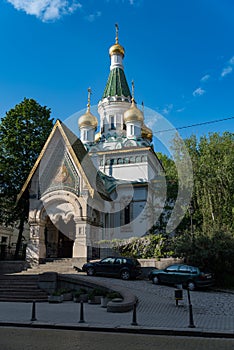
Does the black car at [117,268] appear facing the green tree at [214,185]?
no

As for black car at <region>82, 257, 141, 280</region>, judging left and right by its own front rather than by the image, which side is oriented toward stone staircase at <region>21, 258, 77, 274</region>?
front

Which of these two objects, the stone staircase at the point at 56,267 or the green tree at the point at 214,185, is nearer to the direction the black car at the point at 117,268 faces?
the stone staircase

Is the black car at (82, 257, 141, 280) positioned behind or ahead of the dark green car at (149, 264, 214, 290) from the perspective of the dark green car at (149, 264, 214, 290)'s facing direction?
ahead

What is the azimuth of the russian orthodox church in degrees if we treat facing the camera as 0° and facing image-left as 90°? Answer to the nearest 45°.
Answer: approximately 45°

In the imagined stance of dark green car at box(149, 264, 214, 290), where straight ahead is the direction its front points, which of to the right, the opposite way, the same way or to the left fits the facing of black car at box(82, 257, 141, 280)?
the same way

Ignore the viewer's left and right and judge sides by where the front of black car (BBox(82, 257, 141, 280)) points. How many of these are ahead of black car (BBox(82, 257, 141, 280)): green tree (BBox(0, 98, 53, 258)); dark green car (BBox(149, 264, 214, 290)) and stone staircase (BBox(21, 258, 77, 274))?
2

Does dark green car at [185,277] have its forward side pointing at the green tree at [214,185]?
no

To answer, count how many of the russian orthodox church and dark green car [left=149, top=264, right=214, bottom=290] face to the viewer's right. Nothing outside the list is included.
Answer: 0

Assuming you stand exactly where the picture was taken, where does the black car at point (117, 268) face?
facing away from the viewer and to the left of the viewer

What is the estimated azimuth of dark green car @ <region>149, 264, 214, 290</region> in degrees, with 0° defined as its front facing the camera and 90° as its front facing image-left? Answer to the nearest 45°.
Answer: approximately 135°

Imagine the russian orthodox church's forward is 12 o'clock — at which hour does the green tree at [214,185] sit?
The green tree is roughly at 8 o'clock from the russian orthodox church.

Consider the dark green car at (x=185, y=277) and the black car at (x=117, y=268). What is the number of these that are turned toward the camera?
0

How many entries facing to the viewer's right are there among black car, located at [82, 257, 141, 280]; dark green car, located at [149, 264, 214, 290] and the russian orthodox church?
0

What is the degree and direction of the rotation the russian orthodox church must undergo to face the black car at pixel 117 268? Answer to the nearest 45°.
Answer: approximately 45° to its left

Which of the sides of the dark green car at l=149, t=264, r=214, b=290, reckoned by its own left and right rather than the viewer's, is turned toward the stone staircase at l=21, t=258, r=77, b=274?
front

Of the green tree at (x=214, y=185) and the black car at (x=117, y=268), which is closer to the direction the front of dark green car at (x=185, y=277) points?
the black car
